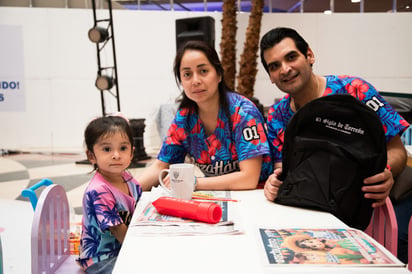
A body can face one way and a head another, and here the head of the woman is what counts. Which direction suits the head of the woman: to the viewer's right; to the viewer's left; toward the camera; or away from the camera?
toward the camera

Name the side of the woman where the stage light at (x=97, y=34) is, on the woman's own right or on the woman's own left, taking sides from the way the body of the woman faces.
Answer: on the woman's own right

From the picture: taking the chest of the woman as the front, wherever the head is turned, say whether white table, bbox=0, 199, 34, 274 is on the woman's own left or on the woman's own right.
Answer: on the woman's own right

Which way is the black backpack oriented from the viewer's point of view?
toward the camera

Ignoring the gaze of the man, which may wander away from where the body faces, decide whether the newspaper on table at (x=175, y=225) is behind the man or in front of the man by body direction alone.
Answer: in front

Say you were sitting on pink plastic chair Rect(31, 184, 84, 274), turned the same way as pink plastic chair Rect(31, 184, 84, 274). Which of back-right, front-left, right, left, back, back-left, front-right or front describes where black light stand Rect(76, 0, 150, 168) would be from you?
back-left

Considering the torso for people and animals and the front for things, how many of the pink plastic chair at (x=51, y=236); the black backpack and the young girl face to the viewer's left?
0

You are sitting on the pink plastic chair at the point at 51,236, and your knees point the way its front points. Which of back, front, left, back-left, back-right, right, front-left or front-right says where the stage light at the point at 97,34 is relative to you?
back-left

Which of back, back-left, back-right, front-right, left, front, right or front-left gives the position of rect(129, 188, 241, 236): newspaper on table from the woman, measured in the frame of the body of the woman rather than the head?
front-left

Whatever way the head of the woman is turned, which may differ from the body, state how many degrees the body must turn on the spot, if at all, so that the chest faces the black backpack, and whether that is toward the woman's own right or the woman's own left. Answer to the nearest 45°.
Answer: approximately 90° to the woman's own left

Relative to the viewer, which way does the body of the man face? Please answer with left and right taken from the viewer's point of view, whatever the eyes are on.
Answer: facing the viewer and to the left of the viewer
